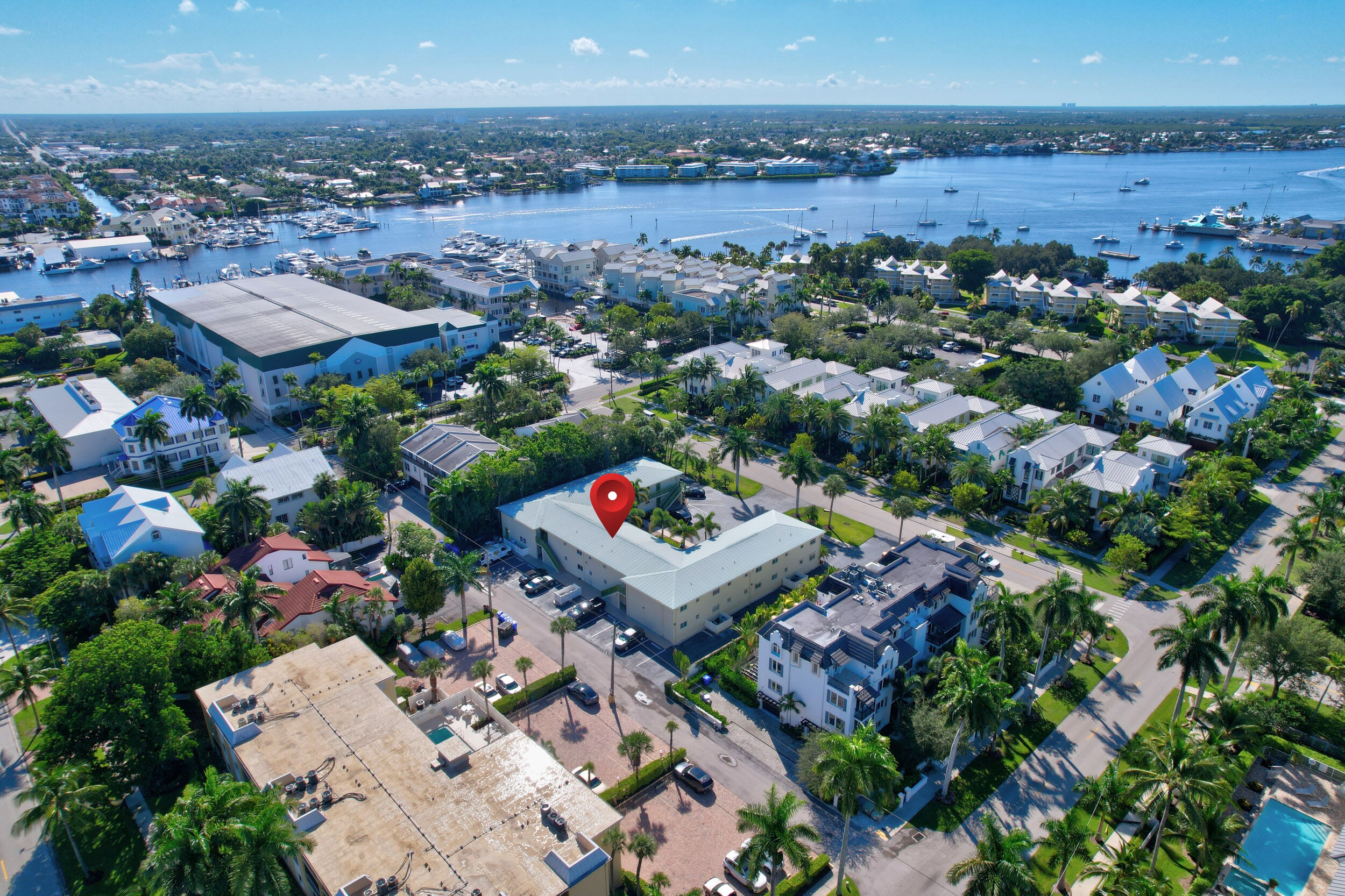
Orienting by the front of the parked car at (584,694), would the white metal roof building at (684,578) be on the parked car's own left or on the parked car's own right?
on the parked car's own right

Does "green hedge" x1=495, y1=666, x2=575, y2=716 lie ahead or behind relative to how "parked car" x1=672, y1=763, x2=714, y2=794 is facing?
ahead

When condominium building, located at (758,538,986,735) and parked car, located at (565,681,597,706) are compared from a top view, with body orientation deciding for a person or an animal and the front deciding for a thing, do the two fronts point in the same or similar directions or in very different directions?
very different directions

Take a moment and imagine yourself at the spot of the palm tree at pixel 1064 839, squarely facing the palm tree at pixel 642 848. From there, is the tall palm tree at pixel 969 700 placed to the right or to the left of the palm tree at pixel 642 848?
right

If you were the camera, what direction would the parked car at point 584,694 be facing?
facing away from the viewer and to the left of the viewer

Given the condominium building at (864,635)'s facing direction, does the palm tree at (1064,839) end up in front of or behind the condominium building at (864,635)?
in front

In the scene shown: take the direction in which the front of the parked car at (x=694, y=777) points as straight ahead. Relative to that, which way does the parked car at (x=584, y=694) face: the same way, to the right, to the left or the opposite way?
the same way

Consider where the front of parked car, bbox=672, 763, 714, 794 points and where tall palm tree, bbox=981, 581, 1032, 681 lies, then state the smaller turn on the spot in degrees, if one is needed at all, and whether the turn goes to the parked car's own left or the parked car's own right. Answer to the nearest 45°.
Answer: approximately 135° to the parked car's own right

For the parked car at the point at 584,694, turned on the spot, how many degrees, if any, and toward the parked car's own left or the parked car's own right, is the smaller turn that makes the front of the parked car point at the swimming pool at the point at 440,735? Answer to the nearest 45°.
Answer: approximately 90° to the parked car's own left
